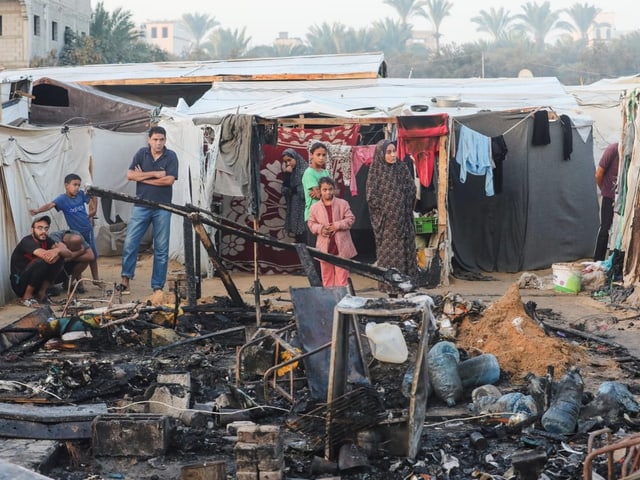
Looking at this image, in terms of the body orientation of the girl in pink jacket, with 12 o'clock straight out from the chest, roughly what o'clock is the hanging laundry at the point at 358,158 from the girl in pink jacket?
The hanging laundry is roughly at 6 o'clock from the girl in pink jacket.

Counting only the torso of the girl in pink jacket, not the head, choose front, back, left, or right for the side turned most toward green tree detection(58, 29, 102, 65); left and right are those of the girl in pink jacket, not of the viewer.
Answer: back

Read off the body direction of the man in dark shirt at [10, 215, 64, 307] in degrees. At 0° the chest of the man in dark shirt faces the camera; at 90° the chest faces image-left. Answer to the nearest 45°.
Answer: approximately 315°

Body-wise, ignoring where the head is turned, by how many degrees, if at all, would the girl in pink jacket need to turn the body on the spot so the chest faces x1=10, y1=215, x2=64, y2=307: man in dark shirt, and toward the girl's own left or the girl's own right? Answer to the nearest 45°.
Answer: approximately 90° to the girl's own right

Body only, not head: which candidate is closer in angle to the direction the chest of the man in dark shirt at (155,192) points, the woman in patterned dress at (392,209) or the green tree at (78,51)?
the woman in patterned dress

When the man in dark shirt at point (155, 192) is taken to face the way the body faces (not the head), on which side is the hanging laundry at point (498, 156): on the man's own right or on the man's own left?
on the man's own left

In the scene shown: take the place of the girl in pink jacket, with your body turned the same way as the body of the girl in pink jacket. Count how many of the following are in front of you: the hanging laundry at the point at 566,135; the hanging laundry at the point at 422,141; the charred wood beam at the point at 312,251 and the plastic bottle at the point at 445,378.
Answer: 2

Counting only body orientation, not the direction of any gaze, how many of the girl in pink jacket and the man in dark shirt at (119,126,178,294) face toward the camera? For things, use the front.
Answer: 2

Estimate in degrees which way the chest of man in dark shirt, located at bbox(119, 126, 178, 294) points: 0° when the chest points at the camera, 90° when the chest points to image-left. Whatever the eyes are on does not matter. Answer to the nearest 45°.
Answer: approximately 0°

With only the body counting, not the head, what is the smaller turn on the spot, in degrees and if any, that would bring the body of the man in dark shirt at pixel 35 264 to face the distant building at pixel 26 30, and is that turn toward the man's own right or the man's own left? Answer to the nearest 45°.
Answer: approximately 135° to the man's own left
